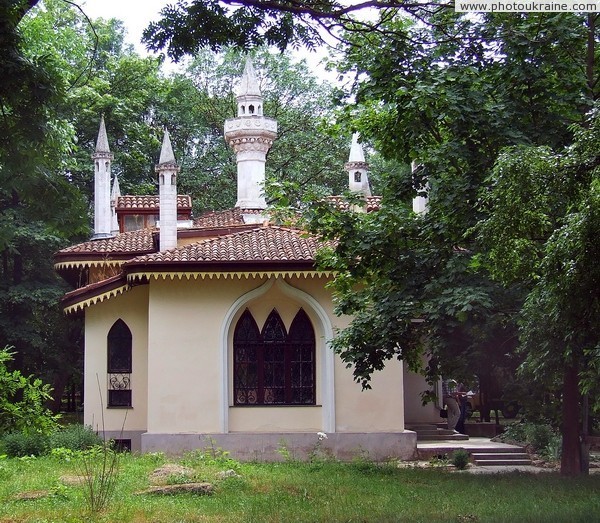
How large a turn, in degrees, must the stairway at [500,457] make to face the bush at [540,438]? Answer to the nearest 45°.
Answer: approximately 135° to its left

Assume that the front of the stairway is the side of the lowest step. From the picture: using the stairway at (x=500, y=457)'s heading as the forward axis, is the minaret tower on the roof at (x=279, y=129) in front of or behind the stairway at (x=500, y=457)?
behind

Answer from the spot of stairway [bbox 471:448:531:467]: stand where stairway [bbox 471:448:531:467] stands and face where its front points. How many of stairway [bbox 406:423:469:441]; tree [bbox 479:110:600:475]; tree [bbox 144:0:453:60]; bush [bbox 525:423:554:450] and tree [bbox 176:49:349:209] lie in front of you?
2

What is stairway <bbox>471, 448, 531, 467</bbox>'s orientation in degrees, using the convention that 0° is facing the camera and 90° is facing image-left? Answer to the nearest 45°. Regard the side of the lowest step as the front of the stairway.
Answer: approximately 0°

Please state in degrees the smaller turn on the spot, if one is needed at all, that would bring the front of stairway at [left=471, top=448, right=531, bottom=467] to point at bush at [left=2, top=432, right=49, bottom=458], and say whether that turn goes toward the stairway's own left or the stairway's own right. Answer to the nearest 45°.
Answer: approximately 90° to the stairway's own right

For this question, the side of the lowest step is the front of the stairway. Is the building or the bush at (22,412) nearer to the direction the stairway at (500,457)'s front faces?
the bush

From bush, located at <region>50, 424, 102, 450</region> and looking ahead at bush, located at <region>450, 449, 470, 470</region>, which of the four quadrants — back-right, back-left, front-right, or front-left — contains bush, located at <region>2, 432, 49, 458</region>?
back-right

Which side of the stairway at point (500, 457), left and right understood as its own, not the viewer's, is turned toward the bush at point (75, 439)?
right

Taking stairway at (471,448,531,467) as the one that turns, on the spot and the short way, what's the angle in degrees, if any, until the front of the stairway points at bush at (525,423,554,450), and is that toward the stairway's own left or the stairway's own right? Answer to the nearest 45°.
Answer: approximately 135° to the stairway's own left
